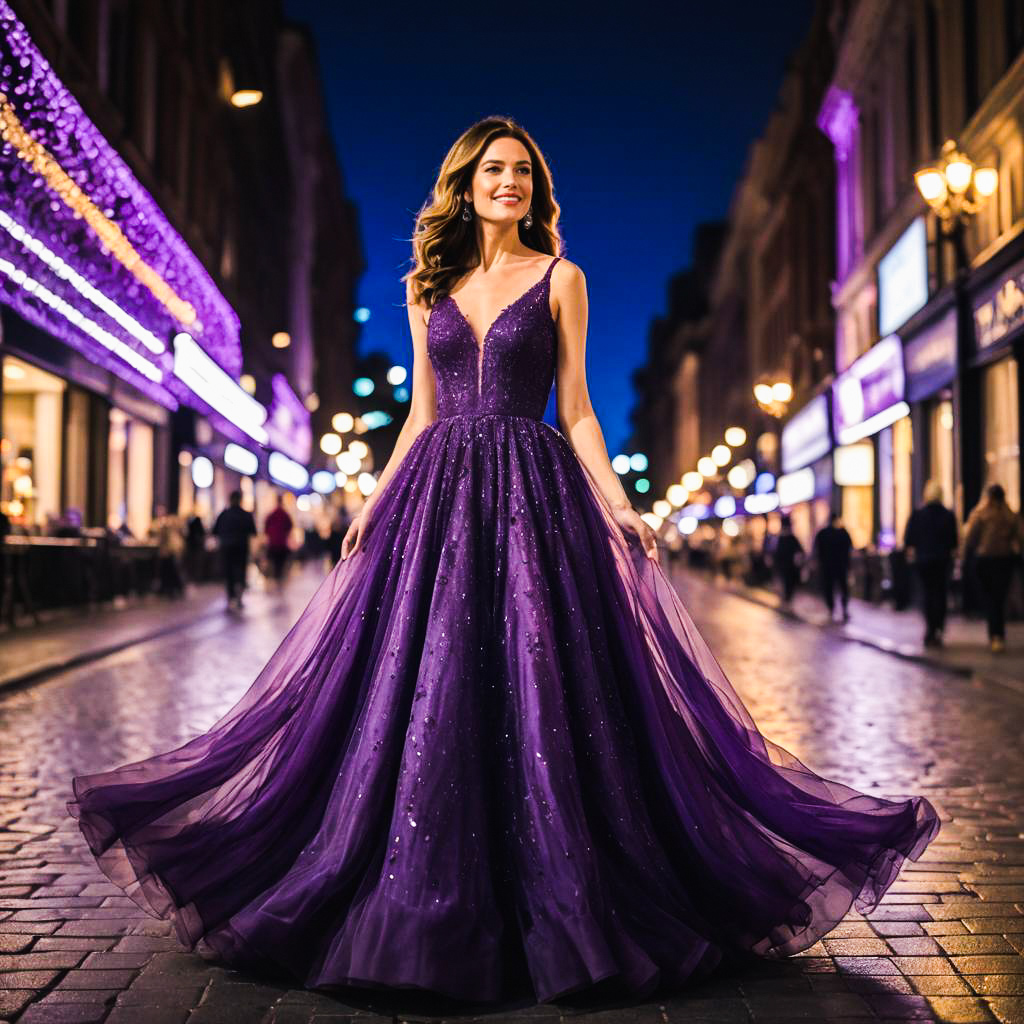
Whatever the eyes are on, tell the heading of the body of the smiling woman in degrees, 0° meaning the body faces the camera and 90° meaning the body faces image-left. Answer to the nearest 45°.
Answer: approximately 0°

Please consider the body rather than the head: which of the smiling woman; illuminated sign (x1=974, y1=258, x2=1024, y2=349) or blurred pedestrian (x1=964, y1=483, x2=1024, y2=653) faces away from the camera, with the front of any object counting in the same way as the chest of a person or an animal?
the blurred pedestrian

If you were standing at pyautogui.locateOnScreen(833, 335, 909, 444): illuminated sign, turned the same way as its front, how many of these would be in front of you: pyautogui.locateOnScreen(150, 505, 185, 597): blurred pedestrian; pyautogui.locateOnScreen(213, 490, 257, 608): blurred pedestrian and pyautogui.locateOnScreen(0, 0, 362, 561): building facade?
3

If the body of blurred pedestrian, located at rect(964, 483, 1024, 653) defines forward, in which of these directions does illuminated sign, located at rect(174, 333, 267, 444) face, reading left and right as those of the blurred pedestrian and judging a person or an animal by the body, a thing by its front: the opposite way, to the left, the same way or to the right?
to the right

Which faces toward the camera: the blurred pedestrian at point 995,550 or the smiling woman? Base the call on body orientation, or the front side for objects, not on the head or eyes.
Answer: the smiling woman

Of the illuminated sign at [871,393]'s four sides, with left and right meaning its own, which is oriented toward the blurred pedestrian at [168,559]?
front

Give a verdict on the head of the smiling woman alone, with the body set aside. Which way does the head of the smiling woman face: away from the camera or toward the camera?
toward the camera

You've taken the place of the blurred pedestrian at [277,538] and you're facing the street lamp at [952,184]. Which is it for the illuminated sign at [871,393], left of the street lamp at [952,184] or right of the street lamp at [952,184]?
left

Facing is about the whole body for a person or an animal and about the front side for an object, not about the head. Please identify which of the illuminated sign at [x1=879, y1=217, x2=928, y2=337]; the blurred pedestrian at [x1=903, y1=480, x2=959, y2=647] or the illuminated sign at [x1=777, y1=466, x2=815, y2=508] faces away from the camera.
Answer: the blurred pedestrian

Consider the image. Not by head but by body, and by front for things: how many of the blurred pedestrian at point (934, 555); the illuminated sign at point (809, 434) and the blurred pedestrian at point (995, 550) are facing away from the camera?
2

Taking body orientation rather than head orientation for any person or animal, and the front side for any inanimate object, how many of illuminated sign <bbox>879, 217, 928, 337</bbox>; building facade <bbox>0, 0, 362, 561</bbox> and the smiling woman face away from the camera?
0

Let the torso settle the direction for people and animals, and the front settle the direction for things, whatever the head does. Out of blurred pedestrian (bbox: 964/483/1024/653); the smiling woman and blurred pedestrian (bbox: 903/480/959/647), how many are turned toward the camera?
1

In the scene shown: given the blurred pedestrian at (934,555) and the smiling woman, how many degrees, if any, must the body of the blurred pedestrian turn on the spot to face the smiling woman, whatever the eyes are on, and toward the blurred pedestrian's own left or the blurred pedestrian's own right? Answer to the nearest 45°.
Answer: approximately 180°

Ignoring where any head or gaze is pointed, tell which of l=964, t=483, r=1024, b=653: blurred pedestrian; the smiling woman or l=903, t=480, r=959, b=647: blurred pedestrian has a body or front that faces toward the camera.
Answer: the smiling woman

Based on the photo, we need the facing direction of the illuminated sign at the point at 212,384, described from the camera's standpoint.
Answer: facing the viewer and to the right of the viewer

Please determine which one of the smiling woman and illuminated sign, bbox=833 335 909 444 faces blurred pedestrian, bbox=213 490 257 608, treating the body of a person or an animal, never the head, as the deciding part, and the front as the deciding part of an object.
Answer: the illuminated sign
